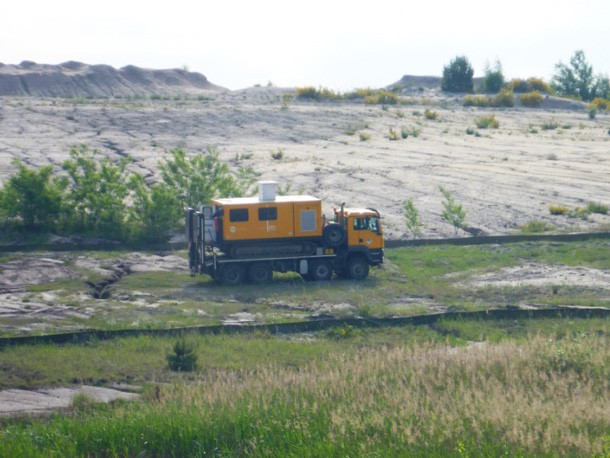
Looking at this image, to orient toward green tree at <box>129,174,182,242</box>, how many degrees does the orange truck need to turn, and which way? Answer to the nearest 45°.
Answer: approximately 135° to its left

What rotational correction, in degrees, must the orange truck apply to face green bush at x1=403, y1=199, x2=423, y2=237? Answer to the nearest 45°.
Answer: approximately 45° to its left

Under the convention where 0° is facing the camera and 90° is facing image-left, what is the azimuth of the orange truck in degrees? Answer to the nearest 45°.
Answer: approximately 270°

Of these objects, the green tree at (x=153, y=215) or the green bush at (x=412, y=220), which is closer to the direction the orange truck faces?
the green bush

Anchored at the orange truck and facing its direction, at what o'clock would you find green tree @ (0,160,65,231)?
The green tree is roughly at 7 o'clock from the orange truck.

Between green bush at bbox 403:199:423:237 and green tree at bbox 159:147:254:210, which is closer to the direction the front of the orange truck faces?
the green bush

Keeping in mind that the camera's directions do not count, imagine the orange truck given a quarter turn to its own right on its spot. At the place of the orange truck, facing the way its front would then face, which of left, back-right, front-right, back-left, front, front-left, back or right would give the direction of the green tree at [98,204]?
back-right

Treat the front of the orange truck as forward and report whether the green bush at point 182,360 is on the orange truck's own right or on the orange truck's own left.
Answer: on the orange truck's own right
